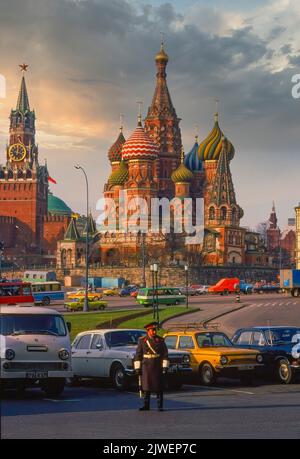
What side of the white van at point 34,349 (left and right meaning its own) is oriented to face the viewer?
front

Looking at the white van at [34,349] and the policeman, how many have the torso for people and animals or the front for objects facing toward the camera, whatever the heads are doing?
2

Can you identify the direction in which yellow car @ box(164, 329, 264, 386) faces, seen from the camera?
facing the viewer and to the right of the viewer

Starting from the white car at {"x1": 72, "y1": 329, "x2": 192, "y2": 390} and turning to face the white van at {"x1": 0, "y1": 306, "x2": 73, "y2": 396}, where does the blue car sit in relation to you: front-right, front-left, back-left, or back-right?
back-left

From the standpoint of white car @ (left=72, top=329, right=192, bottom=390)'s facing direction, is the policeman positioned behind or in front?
in front

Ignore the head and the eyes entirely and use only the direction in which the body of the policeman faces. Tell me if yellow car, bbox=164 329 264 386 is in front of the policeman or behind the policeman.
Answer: behind

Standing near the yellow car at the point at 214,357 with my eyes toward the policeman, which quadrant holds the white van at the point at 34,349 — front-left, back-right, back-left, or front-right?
front-right

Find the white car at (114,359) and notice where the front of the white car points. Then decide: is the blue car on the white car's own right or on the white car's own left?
on the white car's own left

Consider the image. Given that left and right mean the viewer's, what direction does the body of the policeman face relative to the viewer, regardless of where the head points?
facing the viewer

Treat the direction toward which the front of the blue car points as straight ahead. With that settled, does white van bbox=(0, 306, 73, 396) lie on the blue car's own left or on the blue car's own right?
on the blue car's own right

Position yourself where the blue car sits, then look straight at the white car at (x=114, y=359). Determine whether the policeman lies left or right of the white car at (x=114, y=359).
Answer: left
